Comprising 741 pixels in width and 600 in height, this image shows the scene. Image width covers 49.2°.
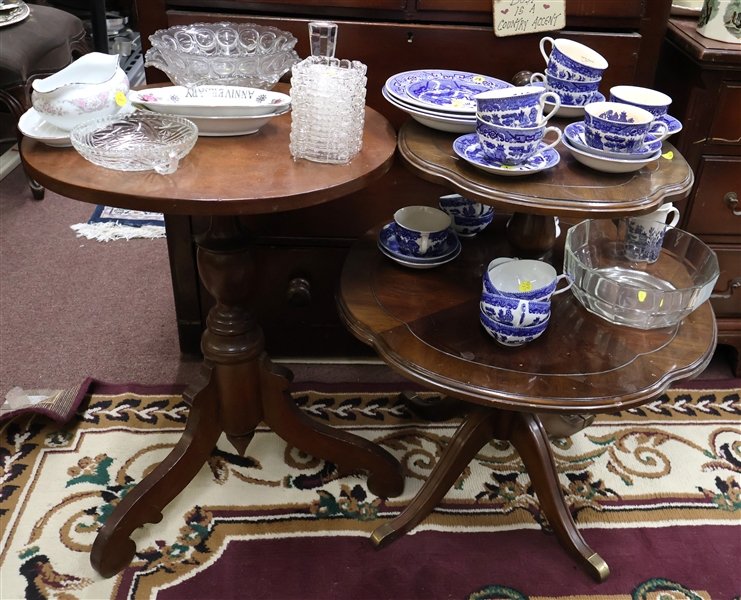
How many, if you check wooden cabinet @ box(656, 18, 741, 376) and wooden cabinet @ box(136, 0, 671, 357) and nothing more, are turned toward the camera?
2

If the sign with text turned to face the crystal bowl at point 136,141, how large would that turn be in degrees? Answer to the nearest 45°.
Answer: approximately 45° to its right

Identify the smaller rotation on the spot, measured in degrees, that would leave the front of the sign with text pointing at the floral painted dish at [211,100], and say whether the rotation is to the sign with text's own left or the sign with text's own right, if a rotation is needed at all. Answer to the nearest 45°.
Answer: approximately 45° to the sign with text's own right
